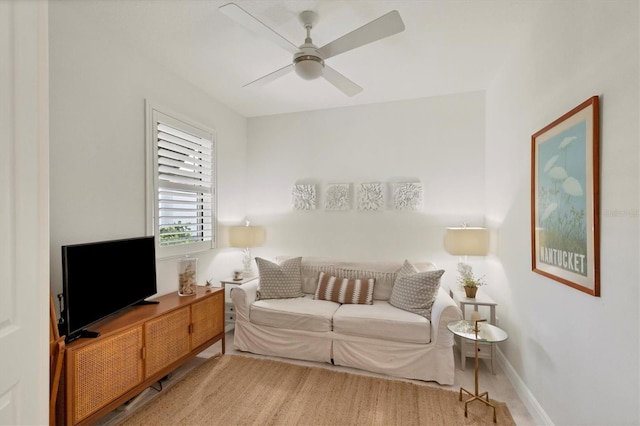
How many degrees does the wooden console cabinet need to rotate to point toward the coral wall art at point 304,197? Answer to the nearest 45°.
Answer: approximately 90° to its left

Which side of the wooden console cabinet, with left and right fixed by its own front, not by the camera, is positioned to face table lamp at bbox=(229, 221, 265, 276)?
left

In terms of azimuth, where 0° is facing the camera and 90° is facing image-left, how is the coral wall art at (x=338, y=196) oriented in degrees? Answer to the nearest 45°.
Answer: approximately 0°

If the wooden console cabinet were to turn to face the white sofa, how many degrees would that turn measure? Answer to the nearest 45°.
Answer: approximately 45° to its left

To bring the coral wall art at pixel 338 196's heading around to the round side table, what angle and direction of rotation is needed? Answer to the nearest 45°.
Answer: approximately 45° to its left

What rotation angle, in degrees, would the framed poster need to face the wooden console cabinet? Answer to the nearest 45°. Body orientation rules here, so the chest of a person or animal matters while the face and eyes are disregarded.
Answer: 0° — it already faces it

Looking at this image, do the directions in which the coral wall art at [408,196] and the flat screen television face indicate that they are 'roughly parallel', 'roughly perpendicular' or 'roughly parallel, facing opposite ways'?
roughly perpendicular

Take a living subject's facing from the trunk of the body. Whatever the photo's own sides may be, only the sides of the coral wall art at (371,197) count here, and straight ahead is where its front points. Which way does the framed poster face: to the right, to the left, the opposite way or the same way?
to the right

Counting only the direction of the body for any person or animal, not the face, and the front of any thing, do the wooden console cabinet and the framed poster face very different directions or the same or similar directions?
very different directions

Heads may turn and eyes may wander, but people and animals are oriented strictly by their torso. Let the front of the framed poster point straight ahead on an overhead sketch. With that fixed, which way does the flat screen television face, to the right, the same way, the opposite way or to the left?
the opposite way

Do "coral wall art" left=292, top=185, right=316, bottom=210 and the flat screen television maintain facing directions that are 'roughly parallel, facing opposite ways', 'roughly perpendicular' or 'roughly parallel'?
roughly perpendicular

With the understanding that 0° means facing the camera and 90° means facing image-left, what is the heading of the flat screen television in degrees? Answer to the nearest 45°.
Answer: approximately 315°
